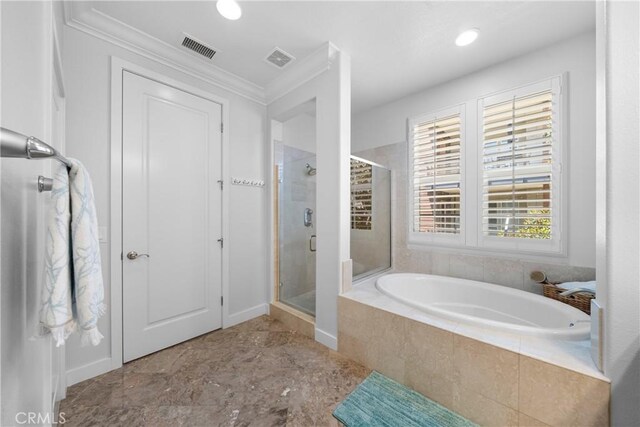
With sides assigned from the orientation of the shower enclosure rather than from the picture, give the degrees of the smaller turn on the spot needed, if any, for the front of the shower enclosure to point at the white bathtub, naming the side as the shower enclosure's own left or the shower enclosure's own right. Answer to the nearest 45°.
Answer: approximately 90° to the shower enclosure's own left

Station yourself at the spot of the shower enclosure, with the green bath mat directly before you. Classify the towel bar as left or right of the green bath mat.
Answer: right

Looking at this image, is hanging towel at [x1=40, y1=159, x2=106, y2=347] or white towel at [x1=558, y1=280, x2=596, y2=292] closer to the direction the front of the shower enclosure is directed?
the hanging towel

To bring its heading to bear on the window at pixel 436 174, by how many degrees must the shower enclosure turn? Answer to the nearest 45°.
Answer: approximately 135° to its left

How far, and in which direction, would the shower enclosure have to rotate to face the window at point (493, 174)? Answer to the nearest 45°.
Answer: approximately 135° to its left

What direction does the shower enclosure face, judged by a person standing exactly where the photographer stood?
facing the viewer and to the left of the viewer

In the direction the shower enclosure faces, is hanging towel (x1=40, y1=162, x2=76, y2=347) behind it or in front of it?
in front

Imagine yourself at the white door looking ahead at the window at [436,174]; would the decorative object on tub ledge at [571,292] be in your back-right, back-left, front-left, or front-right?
front-right

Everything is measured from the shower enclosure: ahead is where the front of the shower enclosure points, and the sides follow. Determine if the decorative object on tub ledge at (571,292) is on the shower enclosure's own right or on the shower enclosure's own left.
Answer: on the shower enclosure's own left

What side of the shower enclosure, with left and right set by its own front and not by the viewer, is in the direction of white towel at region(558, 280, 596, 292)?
left

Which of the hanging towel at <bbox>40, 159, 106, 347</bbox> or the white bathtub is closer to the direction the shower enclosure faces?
the hanging towel

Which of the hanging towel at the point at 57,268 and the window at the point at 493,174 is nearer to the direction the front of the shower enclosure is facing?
the hanging towel
